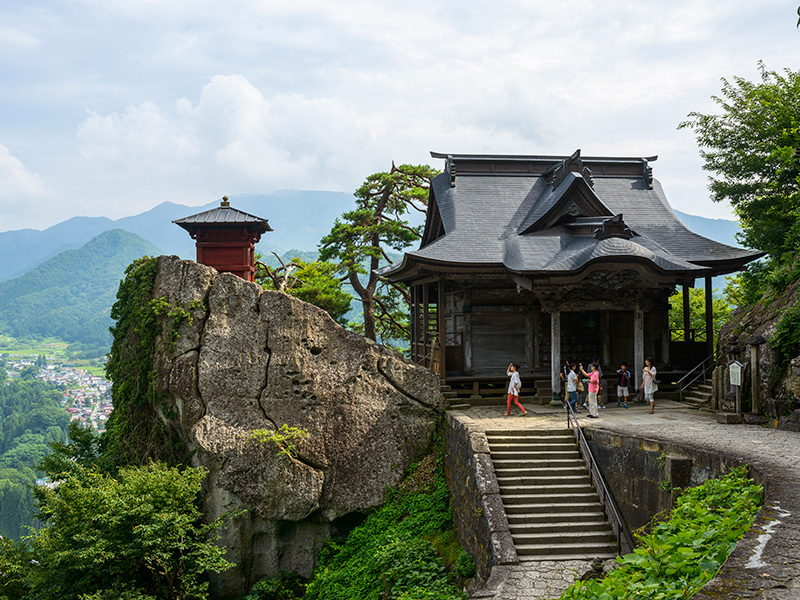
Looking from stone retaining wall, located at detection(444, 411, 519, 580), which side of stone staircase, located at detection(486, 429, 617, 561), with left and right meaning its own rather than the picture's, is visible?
right

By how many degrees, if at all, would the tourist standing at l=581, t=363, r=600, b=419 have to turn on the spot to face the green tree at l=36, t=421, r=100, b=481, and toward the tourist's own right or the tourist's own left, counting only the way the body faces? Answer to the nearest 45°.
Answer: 0° — they already face it

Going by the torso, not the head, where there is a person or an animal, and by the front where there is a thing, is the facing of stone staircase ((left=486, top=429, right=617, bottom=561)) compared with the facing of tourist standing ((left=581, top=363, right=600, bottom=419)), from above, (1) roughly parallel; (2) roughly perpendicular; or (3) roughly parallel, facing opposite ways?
roughly perpendicular

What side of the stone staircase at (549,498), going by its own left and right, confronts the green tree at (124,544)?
right

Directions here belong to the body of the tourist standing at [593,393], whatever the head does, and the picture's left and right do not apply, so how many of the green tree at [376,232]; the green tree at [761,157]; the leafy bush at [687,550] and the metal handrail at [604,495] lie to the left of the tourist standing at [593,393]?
2

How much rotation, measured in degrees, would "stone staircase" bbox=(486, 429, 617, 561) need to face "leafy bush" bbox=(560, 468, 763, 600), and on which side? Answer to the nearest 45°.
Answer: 0° — it already faces it

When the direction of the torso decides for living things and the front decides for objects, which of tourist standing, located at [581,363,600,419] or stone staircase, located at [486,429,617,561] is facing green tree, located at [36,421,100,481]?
the tourist standing

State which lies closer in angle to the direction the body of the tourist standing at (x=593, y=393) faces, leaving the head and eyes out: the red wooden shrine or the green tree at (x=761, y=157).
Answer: the red wooden shrine

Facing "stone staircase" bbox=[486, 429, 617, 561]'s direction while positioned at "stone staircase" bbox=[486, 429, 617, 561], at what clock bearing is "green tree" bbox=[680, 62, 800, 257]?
The green tree is roughly at 7 o'clock from the stone staircase.

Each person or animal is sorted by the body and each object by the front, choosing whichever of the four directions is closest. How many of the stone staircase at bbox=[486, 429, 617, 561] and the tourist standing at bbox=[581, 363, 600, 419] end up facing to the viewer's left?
1

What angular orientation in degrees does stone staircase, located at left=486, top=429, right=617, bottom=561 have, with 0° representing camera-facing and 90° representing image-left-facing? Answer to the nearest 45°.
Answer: approximately 0°

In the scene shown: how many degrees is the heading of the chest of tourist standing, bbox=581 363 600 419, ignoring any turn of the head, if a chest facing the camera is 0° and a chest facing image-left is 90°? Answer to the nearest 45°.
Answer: approximately 90°
